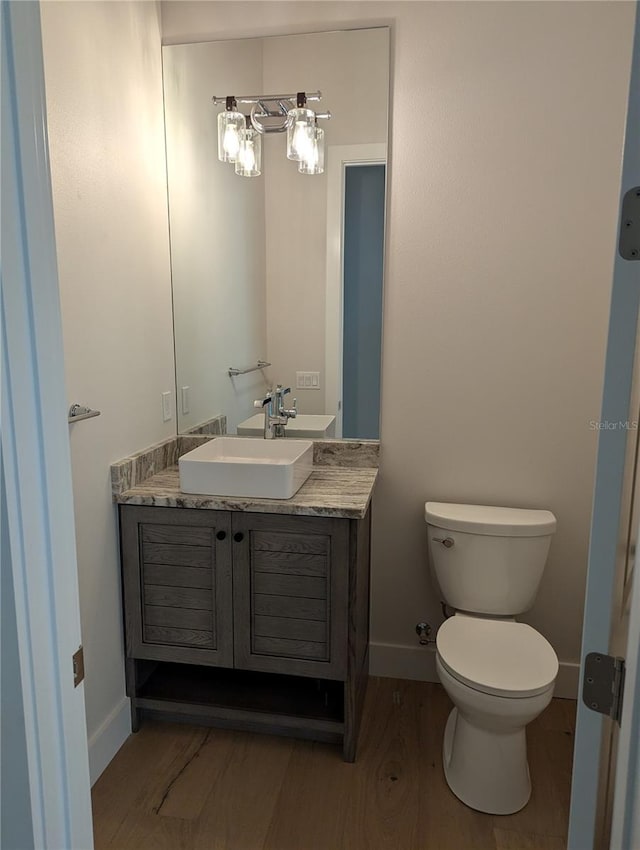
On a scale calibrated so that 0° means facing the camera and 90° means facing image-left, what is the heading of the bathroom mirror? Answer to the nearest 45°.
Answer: approximately 0°

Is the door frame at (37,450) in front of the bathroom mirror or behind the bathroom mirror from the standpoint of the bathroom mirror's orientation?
in front

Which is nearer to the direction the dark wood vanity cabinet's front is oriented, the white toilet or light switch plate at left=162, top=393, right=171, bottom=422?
the white toilet

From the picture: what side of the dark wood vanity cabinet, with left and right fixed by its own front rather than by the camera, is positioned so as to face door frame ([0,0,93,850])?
front

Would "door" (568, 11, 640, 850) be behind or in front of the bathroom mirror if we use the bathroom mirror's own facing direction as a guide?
in front

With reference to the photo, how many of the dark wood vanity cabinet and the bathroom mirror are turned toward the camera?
2

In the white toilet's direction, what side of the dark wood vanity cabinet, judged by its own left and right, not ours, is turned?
left
